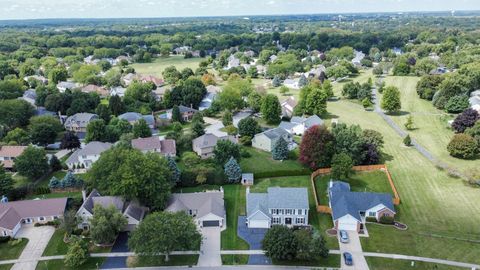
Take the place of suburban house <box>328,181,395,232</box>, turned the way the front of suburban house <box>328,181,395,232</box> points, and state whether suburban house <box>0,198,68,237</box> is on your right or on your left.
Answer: on your right

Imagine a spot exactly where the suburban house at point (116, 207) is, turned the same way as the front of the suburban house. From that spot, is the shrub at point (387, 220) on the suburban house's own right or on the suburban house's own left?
on the suburban house's own left

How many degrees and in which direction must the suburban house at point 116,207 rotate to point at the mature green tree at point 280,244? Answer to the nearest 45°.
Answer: approximately 45° to its left

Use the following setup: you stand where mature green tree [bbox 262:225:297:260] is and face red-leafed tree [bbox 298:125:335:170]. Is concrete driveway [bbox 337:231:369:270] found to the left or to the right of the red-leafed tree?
right

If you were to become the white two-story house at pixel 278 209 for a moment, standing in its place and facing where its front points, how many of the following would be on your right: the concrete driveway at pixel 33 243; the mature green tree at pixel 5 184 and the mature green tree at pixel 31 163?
3

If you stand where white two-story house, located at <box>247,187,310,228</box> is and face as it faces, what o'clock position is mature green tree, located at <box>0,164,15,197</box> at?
The mature green tree is roughly at 3 o'clock from the white two-story house.

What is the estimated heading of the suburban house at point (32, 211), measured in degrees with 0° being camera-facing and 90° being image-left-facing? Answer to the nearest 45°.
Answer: approximately 0°

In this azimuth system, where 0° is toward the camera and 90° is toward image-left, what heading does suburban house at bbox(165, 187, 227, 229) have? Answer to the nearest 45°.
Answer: approximately 0°

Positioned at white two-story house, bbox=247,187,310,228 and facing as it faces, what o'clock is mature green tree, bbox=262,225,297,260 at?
The mature green tree is roughly at 12 o'clock from the white two-story house.

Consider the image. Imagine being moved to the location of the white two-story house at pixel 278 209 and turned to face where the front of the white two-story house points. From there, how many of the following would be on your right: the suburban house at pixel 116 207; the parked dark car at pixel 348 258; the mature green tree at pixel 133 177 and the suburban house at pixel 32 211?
3
